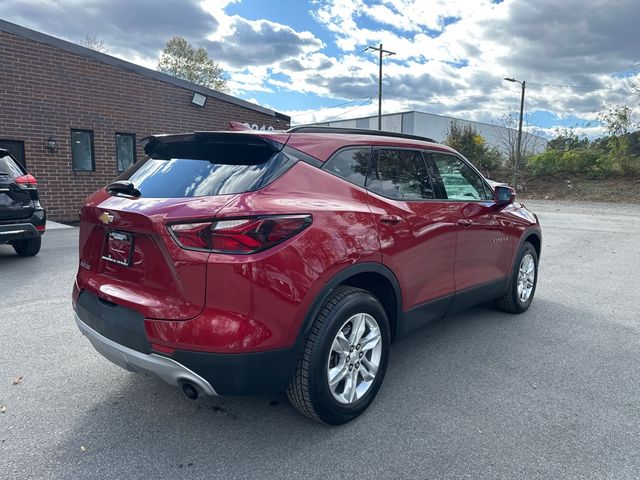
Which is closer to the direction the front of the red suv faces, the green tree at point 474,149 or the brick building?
the green tree

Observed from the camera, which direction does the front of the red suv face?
facing away from the viewer and to the right of the viewer

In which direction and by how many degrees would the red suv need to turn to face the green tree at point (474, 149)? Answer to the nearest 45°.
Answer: approximately 45° to its left

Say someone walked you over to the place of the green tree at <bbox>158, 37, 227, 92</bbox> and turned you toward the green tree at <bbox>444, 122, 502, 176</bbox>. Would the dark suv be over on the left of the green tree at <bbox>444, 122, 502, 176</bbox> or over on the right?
right

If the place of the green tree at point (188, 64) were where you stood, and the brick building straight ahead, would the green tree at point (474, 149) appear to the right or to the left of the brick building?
left

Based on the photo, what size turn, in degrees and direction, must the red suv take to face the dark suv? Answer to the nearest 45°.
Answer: approximately 90° to its left

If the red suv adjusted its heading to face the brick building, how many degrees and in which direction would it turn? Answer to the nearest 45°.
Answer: approximately 90° to its left

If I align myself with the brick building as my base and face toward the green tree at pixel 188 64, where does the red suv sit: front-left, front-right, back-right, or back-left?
back-right

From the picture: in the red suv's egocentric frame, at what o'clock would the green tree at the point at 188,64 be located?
The green tree is roughly at 10 o'clock from the red suv.
